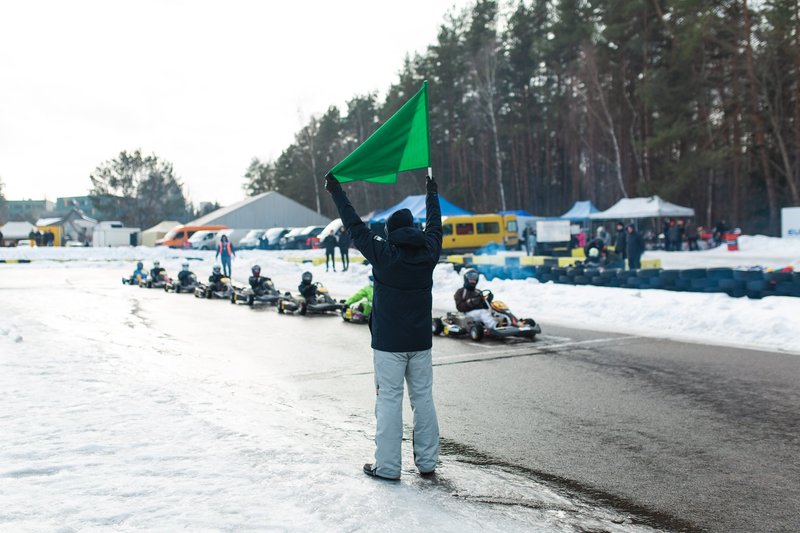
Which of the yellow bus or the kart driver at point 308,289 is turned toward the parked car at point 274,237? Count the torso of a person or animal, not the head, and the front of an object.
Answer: the yellow bus

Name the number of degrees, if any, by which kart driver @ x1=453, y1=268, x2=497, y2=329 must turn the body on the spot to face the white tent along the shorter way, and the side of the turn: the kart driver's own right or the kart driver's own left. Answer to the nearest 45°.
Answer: approximately 135° to the kart driver's own left

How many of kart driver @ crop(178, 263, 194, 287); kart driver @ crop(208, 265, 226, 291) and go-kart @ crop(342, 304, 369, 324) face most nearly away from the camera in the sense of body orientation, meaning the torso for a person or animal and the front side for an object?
0

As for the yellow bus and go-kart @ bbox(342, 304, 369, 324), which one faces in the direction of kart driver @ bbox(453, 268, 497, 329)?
the go-kart

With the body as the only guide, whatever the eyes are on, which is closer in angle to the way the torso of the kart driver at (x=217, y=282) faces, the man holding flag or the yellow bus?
the man holding flag

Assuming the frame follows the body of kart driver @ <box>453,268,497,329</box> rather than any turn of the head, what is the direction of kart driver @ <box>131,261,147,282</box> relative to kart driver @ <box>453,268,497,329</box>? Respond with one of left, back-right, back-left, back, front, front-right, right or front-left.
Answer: back

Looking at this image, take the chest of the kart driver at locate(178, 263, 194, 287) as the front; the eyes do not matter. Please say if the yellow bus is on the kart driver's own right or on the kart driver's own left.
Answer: on the kart driver's own left

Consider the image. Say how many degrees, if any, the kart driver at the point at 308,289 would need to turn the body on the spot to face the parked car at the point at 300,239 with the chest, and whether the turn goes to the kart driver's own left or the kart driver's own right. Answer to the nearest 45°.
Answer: approximately 135° to the kart driver's own left
